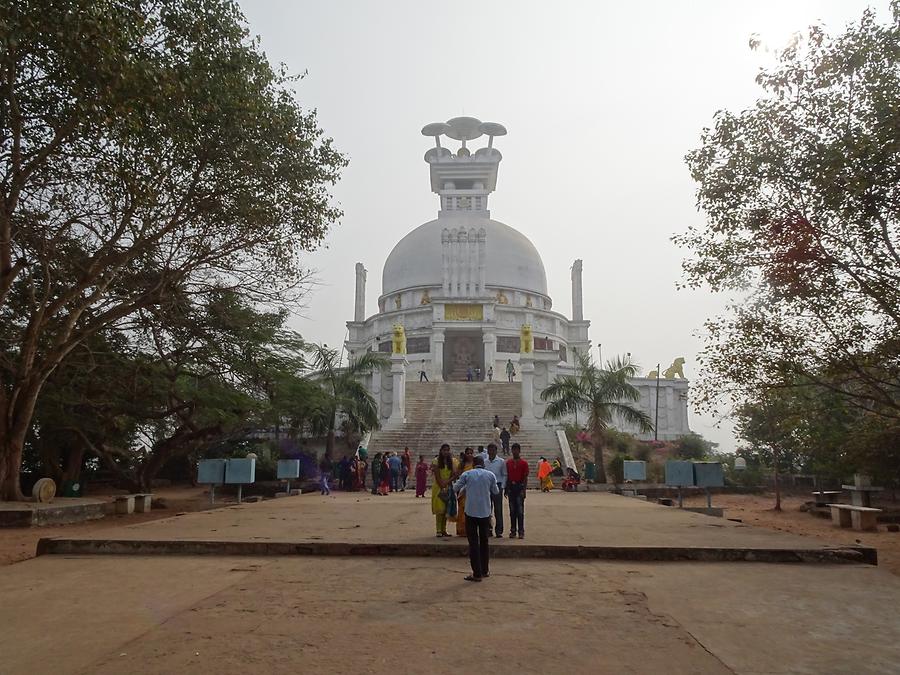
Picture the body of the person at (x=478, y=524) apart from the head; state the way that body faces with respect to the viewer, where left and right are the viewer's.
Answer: facing away from the viewer

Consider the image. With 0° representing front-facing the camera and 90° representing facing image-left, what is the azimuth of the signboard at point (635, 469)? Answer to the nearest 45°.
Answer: approximately 0°

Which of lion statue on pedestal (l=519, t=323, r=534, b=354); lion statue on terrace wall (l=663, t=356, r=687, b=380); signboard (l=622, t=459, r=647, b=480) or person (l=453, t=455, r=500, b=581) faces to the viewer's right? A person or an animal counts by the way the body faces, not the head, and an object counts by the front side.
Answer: lion statue on terrace wall (l=663, t=356, r=687, b=380)

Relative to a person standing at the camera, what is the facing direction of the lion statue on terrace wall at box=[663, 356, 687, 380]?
facing to the right of the viewer

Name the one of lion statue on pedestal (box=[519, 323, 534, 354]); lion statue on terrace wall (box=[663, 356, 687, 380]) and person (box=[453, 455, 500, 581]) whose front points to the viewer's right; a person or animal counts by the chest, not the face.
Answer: lion statue on terrace wall (box=[663, 356, 687, 380])

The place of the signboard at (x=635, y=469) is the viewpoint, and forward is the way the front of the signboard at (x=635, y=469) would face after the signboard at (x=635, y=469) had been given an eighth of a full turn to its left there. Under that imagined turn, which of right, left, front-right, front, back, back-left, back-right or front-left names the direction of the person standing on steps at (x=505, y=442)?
back

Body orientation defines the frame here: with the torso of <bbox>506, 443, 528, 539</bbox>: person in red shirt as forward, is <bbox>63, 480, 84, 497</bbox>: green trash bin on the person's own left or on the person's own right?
on the person's own right
